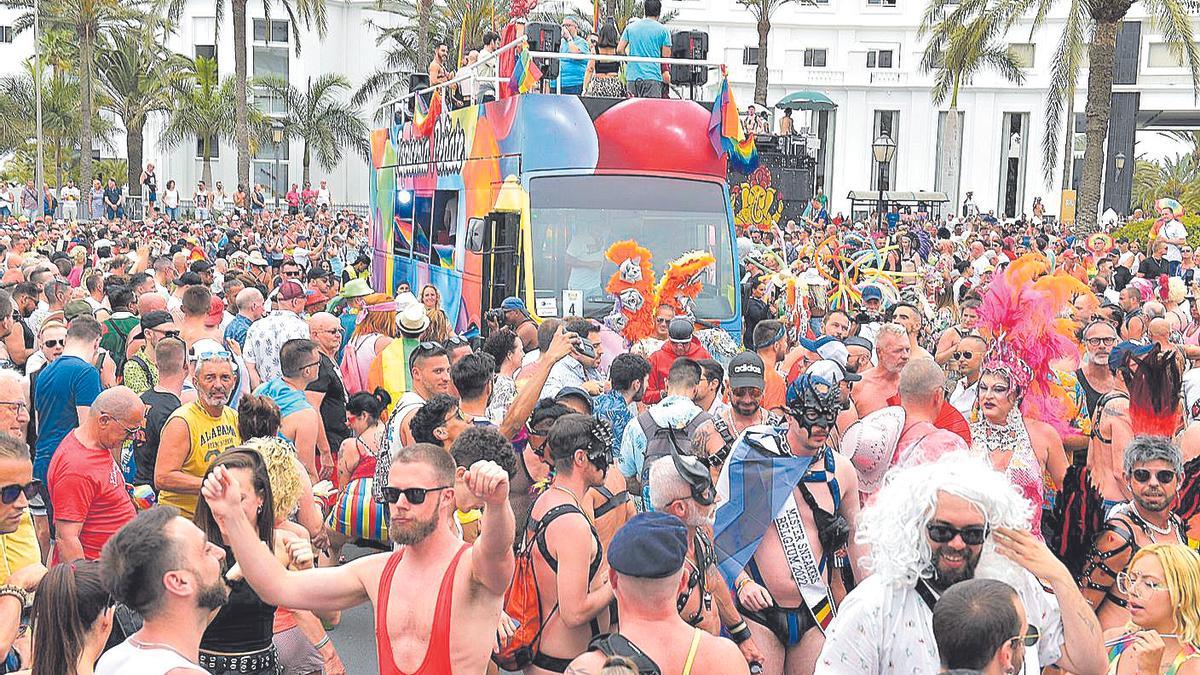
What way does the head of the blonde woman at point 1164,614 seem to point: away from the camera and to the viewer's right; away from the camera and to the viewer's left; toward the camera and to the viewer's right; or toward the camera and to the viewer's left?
toward the camera and to the viewer's left

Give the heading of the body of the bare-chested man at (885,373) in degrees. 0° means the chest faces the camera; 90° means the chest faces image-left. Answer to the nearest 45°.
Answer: approximately 315°

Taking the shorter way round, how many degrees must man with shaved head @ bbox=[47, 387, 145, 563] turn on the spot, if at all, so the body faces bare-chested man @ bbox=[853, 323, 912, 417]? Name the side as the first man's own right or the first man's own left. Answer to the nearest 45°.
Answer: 0° — they already face them

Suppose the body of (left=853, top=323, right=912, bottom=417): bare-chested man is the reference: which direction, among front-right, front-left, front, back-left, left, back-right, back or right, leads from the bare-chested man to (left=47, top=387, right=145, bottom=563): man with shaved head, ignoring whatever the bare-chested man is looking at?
right

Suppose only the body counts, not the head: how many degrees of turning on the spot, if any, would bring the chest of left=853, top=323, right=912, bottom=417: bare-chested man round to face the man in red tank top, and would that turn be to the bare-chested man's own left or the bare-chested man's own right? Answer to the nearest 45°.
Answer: approximately 45° to the bare-chested man's own right

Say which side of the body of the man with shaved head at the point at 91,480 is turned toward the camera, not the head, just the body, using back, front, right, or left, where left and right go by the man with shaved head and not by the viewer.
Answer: right

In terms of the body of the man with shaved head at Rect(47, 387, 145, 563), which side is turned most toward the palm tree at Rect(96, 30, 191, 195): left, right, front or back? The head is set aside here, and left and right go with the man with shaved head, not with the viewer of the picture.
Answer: left

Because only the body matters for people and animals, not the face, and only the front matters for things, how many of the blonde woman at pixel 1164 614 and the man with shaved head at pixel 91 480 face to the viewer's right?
1

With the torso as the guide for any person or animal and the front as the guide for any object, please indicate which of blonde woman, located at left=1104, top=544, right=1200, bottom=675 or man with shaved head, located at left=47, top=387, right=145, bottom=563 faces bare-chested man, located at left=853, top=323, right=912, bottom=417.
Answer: the man with shaved head

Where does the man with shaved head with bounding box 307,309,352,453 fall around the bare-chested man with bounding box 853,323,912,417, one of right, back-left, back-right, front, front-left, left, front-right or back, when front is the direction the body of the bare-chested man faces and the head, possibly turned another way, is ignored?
back-right
